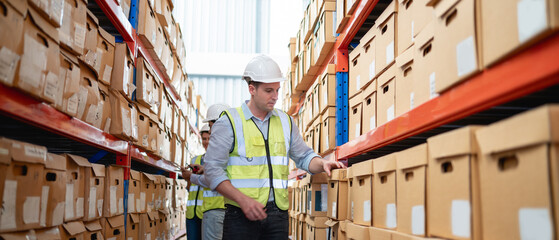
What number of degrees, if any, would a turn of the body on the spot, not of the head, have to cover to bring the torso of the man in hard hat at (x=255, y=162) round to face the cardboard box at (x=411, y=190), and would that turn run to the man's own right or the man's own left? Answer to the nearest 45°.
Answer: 0° — they already face it

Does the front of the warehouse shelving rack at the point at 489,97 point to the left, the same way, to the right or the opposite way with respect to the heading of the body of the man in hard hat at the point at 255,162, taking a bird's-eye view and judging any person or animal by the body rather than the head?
to the right

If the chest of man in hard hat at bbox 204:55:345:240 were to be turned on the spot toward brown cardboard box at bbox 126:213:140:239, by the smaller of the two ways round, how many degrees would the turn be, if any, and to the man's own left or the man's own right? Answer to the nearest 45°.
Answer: approximately 180°

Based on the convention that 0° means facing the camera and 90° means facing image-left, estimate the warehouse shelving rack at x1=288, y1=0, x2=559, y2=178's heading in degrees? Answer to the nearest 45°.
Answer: approximately 45°

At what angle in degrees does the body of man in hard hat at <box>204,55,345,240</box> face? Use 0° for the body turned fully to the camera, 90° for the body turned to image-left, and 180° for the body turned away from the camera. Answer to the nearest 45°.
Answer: approximately 315°

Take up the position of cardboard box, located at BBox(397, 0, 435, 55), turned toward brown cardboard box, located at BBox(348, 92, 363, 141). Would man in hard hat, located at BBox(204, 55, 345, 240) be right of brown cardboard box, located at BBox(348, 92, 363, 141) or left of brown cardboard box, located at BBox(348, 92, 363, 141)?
left

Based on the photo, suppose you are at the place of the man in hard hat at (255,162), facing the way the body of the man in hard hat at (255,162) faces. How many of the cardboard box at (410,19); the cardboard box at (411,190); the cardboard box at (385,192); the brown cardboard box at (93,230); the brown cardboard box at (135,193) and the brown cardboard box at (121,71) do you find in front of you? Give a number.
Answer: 3

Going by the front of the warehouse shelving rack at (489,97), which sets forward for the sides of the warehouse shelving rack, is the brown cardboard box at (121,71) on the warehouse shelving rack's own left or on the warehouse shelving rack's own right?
on the warehouse shelving rack's own right
